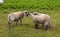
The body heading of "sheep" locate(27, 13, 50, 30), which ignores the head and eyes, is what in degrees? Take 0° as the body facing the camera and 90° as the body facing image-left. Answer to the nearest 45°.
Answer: approximately 90°
